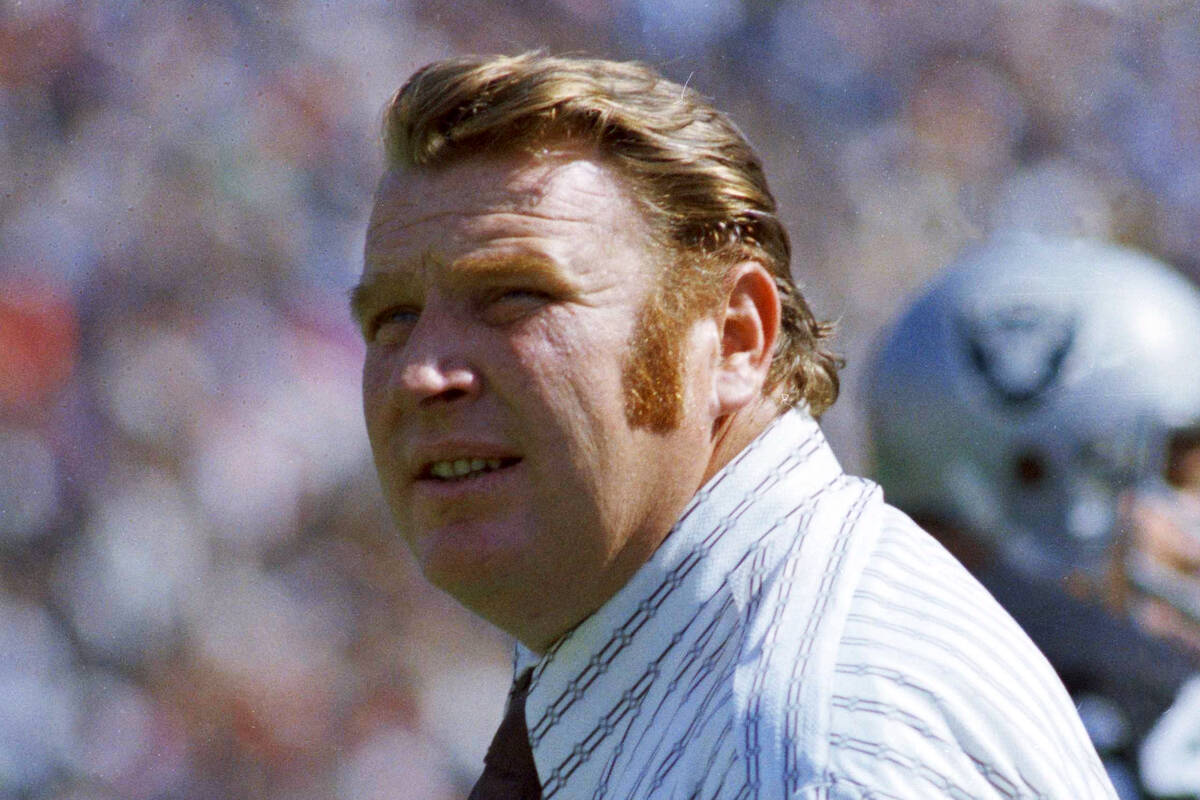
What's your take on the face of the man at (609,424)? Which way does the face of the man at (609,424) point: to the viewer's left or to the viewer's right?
to the viewer's left

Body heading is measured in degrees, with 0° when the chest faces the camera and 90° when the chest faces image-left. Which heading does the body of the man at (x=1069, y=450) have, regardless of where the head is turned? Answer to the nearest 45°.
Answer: approximately 270°

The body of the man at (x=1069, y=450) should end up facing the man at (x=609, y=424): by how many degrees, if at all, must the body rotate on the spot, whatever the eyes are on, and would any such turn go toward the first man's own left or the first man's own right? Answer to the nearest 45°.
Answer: approximately 90° to the first man's own right
